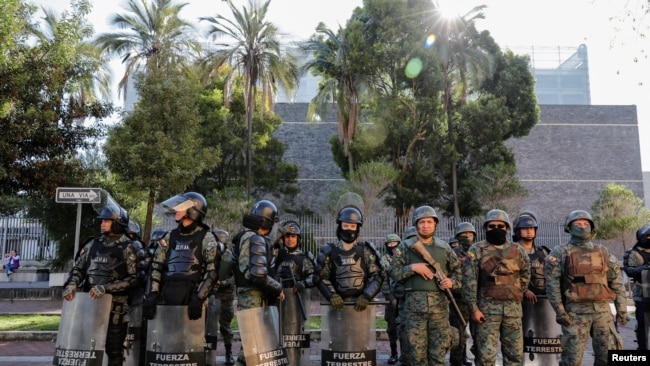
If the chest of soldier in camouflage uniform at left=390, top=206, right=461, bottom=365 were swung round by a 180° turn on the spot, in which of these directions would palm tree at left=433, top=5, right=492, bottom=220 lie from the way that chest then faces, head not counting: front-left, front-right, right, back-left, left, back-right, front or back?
front

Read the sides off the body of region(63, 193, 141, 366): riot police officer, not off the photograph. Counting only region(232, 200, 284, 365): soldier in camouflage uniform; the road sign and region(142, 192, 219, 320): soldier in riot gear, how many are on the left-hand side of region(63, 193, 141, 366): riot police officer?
2

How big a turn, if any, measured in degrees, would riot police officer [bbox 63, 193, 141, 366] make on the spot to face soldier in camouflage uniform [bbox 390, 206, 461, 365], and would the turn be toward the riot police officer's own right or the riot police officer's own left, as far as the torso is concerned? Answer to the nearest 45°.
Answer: approximately 90° to the riot police officer's own left

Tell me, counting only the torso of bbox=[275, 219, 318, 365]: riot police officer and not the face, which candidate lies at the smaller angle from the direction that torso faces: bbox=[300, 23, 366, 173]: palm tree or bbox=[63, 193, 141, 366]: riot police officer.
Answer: the riot police officer

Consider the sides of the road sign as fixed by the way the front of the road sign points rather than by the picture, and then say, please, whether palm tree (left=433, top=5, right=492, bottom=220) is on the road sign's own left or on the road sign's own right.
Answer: on the road sign's own left

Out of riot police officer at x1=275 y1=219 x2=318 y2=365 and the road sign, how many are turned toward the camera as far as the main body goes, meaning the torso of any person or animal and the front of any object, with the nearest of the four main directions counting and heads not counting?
2

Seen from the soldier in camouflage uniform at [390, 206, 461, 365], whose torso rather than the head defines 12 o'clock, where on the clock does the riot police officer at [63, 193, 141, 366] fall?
The riot police officer is roughly at 3 o'clock from the soldier in camouflage uniform.

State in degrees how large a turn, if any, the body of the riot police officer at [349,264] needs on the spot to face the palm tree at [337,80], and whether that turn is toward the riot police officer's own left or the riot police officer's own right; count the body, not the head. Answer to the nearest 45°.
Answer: approximately 180°

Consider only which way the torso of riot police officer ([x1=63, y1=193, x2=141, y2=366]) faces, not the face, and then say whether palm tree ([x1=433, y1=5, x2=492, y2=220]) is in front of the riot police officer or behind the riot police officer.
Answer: behind

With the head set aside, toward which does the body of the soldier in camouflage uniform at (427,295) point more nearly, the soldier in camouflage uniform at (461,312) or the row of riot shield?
the row of riot shield
